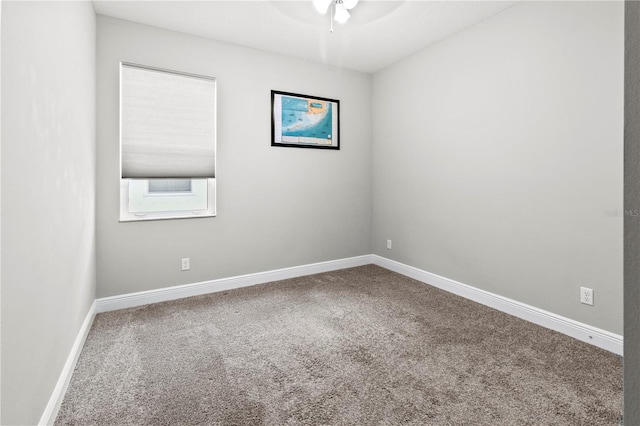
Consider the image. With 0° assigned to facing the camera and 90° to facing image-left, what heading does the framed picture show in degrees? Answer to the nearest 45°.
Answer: approximately 315°

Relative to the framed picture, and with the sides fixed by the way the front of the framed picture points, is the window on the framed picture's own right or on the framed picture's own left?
on the framed picture's own right

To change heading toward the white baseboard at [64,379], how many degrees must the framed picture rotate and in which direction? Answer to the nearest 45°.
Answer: approximately 90° to its right

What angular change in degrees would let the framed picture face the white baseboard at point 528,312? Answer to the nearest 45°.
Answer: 0° — it already faces it
